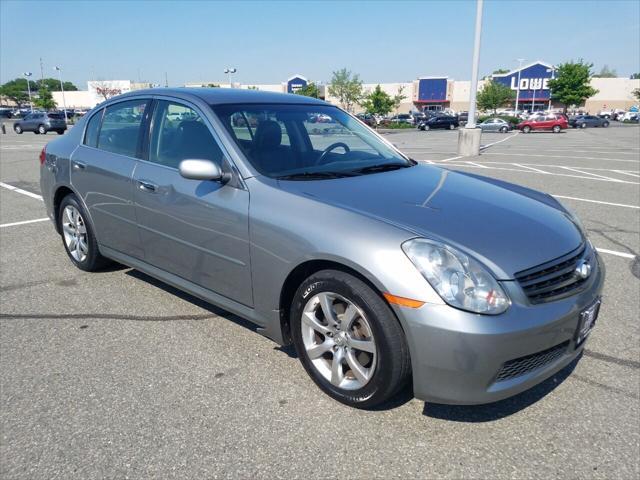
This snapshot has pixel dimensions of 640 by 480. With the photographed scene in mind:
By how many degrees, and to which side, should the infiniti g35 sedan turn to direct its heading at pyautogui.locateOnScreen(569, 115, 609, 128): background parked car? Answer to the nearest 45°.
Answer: approximately 90° to its left

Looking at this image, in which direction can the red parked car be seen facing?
to the viewer's left

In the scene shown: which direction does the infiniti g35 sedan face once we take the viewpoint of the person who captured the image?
facing the viewer and to the right of the viewer

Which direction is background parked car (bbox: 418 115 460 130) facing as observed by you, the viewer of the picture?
facing to the left of the viewer

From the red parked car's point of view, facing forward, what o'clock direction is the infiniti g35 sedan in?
The infiniti g35 sedan is roughly at 9 o'clock from the red parked car.

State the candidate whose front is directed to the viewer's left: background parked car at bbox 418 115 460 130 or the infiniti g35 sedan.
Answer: the background parked car

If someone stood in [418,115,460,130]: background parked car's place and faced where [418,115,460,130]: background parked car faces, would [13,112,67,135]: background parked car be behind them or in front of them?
in front

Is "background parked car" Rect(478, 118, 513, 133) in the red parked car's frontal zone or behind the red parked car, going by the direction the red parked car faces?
frontal zone
